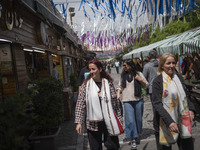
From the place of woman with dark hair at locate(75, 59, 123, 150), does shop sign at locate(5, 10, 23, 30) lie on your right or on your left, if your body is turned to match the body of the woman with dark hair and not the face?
on your right

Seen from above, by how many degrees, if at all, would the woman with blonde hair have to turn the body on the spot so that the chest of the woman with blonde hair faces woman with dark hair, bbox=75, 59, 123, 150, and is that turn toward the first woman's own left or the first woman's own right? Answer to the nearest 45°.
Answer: approximately 135° to the first woman's own right

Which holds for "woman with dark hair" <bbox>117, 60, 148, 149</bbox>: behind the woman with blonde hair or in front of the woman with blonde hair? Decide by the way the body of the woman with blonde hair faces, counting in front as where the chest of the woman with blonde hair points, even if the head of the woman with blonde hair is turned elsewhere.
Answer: behind

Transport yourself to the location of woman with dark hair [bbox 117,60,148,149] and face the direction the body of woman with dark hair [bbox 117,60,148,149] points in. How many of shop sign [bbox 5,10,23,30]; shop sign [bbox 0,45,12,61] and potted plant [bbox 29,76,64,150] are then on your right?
3

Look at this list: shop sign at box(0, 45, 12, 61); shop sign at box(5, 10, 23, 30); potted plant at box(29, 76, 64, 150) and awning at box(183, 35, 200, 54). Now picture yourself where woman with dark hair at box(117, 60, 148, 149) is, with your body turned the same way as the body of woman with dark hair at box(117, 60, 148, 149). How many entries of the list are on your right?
3

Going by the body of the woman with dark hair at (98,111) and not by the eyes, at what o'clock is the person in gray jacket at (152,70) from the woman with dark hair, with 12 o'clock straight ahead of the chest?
The person in gray jacket is roughly at 7 o'clock from the woman with dark hair.

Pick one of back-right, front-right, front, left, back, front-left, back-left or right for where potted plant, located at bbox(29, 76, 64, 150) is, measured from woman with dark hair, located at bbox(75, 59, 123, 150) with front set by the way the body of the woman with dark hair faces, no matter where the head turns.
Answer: back-right

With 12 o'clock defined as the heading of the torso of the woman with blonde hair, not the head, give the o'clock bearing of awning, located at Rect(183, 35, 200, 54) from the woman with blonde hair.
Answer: The awning is roughly at 8 o'clock from the woman with blonde hair.

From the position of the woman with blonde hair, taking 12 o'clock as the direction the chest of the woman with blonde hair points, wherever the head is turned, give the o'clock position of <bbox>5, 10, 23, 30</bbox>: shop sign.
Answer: The shop sign is roughly at 5 o'clock from the woman with blonde hair.

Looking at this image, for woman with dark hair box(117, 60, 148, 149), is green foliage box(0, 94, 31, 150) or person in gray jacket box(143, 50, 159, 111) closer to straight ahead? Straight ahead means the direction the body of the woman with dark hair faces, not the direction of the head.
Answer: the green foliage

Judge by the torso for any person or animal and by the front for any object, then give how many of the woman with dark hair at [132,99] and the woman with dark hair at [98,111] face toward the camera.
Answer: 2

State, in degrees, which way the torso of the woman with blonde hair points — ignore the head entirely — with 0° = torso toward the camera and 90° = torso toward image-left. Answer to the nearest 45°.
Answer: approximately 315°
